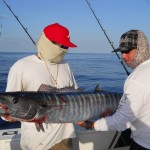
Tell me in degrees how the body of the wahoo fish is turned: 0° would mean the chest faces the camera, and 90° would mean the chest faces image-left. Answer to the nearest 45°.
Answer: approximately 90°

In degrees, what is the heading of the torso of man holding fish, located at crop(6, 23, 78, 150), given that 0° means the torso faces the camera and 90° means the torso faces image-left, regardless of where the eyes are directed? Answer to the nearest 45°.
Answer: approximately 315°

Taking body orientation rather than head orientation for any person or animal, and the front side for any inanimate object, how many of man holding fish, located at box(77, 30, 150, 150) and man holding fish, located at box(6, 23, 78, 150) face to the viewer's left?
1

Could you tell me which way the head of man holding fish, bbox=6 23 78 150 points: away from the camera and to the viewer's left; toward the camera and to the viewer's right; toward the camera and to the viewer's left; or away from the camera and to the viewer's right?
toward the camera and to the viewer's right

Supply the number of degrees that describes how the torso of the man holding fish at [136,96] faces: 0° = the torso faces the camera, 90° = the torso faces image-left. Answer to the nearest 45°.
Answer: approximately 90°
